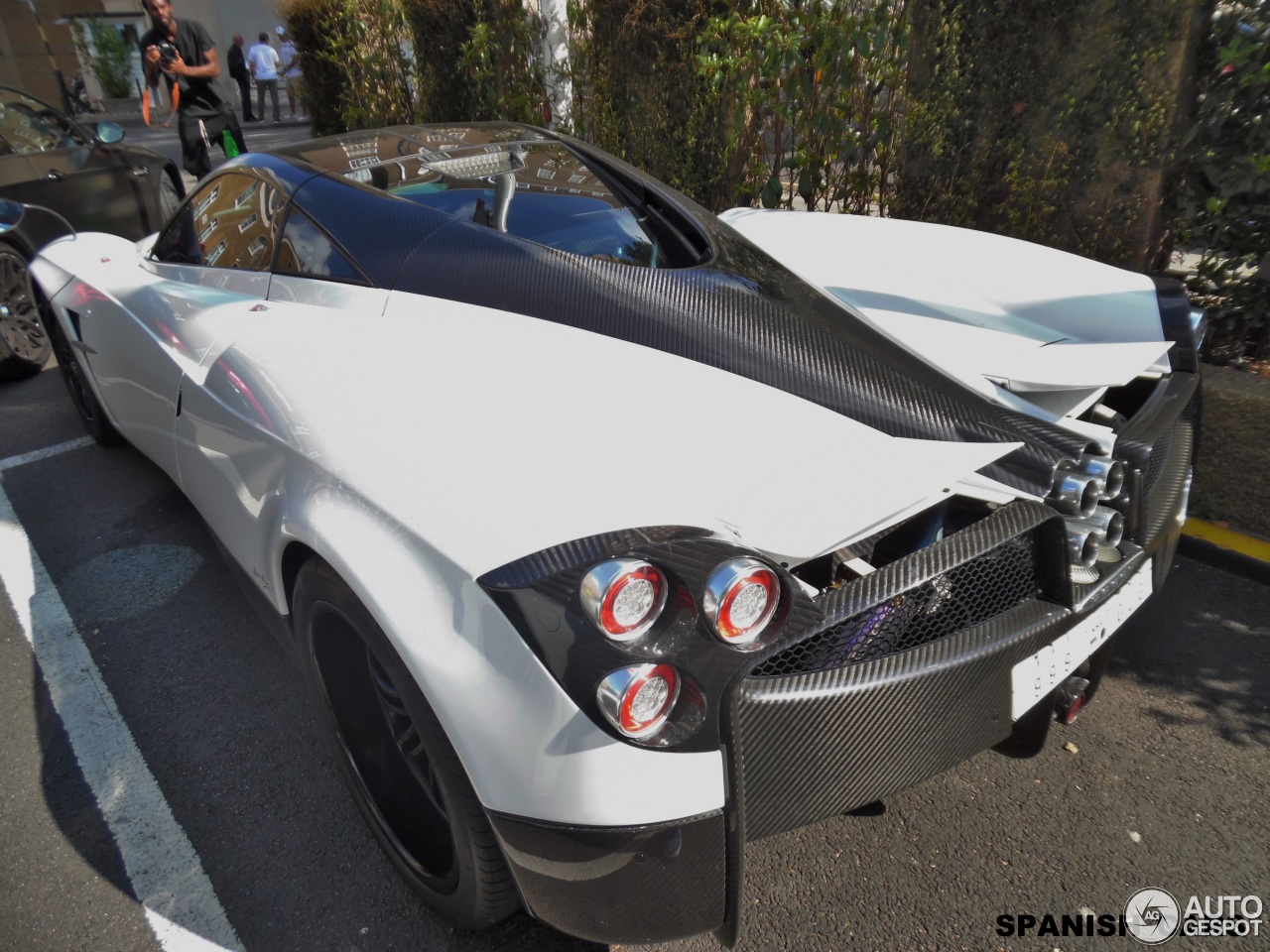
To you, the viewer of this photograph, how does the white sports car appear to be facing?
facing away from the viewer and to the left of the viewer

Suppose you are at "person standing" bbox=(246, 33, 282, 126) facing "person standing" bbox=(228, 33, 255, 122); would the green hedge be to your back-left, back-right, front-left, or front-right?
back-left

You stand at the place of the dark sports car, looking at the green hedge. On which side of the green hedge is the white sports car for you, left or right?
right

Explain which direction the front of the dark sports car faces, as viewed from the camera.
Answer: facing away from the viewer and to the right of the viewer

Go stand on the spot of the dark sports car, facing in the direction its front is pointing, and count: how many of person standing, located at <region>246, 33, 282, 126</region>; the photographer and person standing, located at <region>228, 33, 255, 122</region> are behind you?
0

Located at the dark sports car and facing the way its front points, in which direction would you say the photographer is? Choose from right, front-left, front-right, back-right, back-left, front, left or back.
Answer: front

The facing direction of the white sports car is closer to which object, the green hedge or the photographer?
the photographer

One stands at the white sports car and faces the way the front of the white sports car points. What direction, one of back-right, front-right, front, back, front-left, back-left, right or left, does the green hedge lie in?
right

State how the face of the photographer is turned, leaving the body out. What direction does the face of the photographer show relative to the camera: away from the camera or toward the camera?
toward the camera
